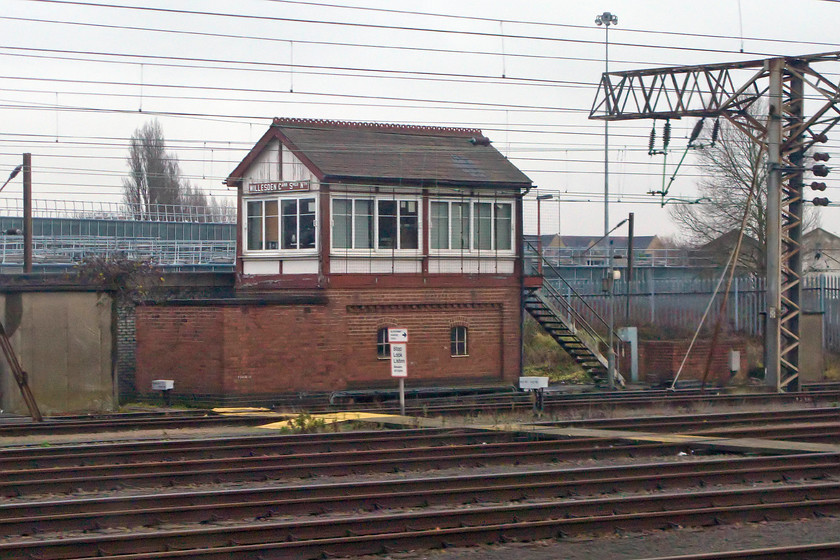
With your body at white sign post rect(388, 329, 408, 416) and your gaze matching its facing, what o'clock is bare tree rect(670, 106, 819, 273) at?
The bare tree is roughly at 7 o'clock from the white sign post.

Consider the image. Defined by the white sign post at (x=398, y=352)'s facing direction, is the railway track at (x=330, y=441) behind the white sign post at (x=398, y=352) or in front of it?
in front

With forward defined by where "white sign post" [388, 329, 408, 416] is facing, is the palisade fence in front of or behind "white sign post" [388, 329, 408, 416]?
behind

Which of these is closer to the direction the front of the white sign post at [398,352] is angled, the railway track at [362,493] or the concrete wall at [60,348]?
the railway track

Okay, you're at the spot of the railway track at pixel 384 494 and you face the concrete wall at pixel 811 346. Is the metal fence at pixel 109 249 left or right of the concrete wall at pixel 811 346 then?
left

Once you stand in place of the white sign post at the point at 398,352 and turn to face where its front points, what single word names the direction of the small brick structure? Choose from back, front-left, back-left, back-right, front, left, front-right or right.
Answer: back-left

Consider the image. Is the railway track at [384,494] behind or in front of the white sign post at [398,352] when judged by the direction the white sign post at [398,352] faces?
in front

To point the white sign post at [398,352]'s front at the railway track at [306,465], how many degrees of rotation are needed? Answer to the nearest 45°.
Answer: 0° — it already faces it

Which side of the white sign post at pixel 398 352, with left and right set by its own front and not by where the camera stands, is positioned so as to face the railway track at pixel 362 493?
front

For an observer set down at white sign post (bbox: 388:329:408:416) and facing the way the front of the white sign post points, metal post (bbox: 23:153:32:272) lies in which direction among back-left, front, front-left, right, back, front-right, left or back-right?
back-right

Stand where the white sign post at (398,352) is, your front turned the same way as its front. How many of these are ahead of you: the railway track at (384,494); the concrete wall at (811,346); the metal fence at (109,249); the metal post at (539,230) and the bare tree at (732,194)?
1

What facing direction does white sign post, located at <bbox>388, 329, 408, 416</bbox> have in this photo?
toward the camera

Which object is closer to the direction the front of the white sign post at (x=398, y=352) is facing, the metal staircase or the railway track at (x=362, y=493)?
the railway track

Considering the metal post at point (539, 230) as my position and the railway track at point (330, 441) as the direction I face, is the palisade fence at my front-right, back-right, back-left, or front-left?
back-left
